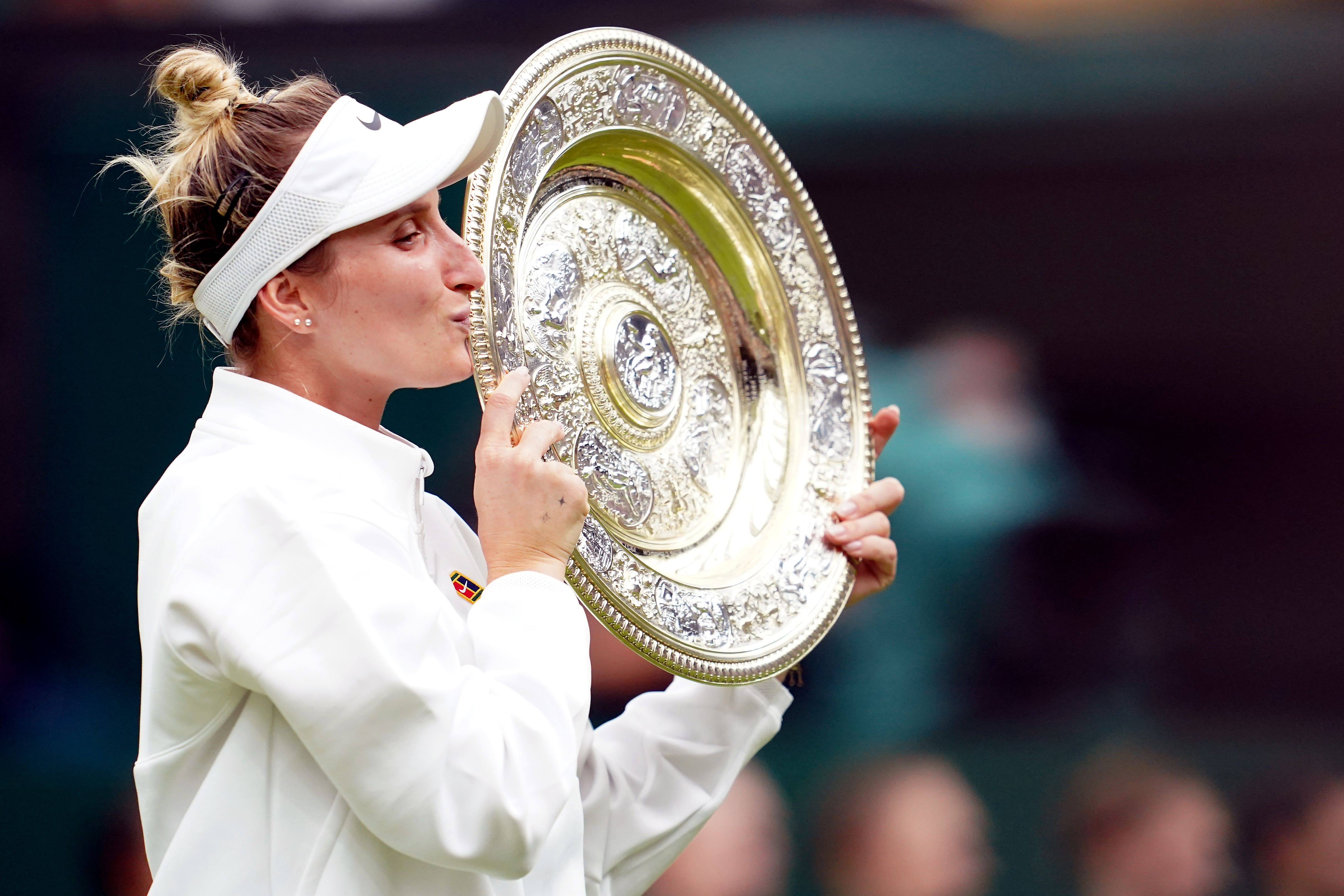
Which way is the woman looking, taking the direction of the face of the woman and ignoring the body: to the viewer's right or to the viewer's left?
to the viewer's right

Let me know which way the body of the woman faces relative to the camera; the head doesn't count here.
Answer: to the viewer's right
